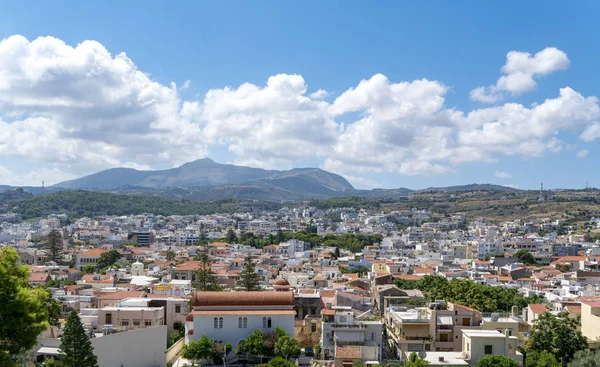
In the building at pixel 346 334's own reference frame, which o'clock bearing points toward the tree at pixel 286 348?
The tree is roughly at 2 o'clock from the building.

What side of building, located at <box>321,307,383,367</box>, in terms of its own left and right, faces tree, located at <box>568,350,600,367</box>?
left

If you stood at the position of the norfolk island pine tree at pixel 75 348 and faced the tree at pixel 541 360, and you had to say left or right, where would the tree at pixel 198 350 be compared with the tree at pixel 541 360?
left

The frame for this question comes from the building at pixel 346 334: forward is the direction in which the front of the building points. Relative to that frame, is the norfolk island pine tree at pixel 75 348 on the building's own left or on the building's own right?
on the building's own right

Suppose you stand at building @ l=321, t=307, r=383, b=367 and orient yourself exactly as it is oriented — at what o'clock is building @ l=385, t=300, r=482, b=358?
building @ l=385, t=300, r=482, b=358 is roughly at 8 o'clock from building @ l=321, t=307, r=383, b=367.

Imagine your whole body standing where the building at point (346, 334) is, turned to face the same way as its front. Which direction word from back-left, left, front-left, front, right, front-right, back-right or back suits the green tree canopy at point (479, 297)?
back-left

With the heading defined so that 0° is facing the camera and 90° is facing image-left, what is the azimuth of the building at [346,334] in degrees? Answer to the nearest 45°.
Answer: approximately 0°

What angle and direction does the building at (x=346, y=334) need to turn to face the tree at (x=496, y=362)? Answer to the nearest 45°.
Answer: approximately 90° to its left

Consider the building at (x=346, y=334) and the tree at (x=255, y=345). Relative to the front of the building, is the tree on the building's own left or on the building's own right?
on the building's own right

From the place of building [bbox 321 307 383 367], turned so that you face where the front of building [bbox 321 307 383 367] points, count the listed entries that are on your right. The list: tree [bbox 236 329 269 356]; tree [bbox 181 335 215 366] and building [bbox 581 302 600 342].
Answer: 2

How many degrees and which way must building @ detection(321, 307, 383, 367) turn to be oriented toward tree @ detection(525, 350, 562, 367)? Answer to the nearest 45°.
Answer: approximately 90° to its left

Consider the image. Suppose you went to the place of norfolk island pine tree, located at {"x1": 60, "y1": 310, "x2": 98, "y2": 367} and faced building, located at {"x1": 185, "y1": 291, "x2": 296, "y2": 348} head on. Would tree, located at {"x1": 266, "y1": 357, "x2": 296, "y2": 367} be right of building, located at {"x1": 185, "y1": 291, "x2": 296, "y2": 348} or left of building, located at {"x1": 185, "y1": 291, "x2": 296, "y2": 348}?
right
